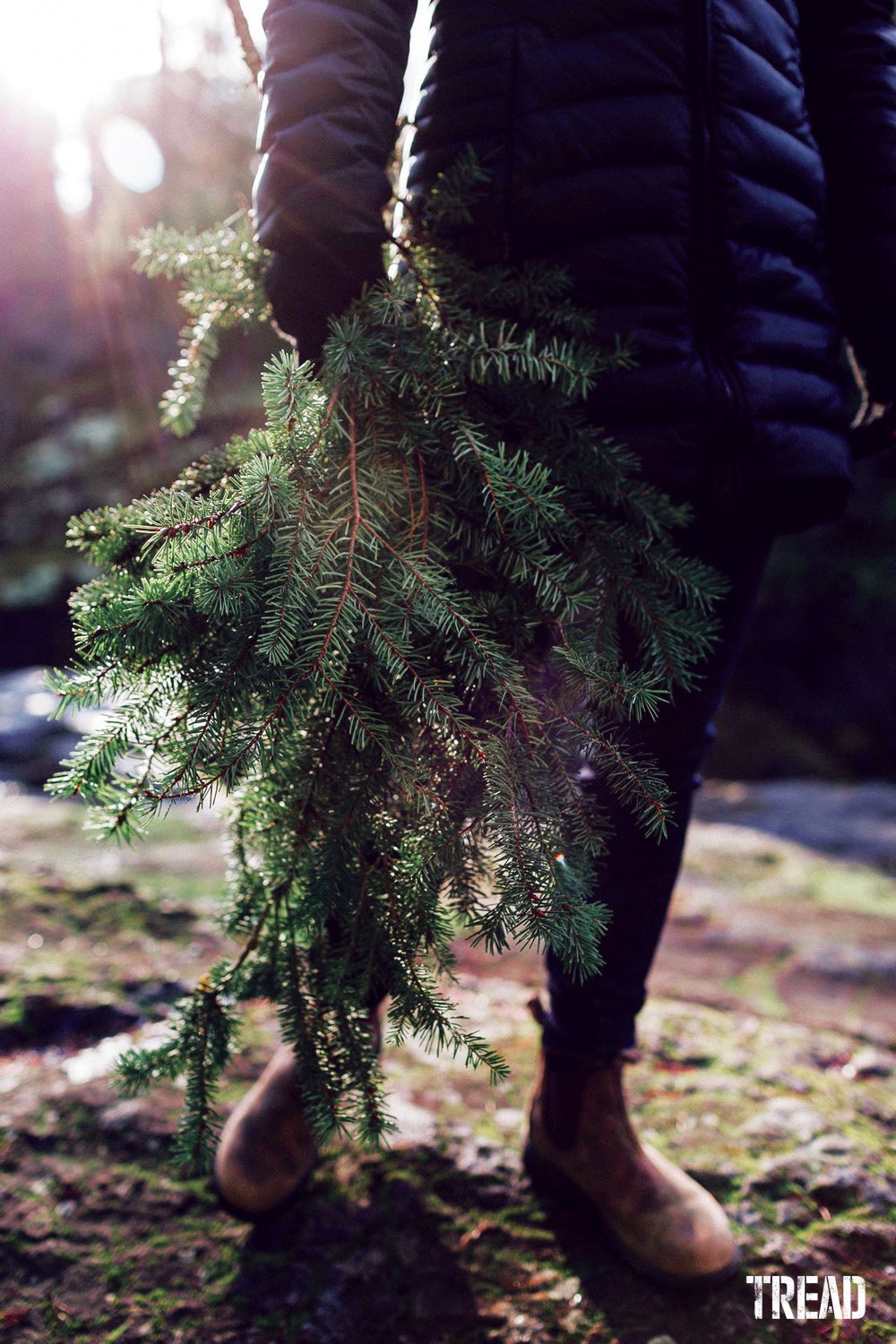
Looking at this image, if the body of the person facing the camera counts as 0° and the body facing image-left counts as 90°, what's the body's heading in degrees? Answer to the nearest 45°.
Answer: approximately 315°
